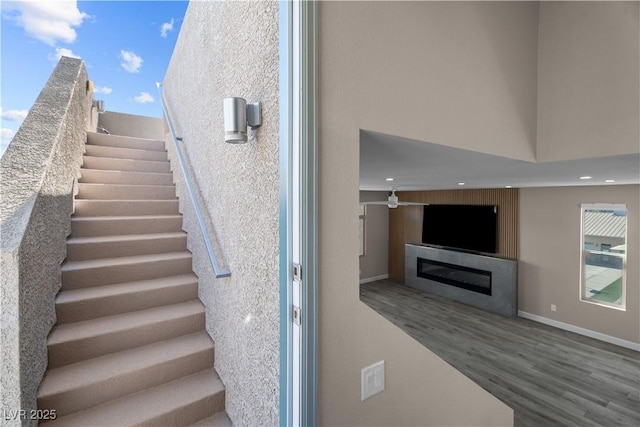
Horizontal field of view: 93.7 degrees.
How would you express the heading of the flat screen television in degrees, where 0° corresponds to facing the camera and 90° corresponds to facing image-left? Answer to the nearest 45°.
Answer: approximately 45°

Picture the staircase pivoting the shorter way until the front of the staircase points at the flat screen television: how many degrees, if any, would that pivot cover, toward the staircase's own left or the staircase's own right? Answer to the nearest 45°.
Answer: approximately 90° to the staircase's own left

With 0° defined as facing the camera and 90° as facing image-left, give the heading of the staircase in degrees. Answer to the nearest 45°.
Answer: approximately 0°

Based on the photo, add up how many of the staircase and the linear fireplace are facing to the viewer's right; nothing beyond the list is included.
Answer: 0

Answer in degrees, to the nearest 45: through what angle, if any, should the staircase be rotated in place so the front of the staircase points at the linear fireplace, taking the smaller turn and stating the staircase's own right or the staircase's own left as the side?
approximately 90° to the staircase's own left

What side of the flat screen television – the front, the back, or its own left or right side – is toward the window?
left
